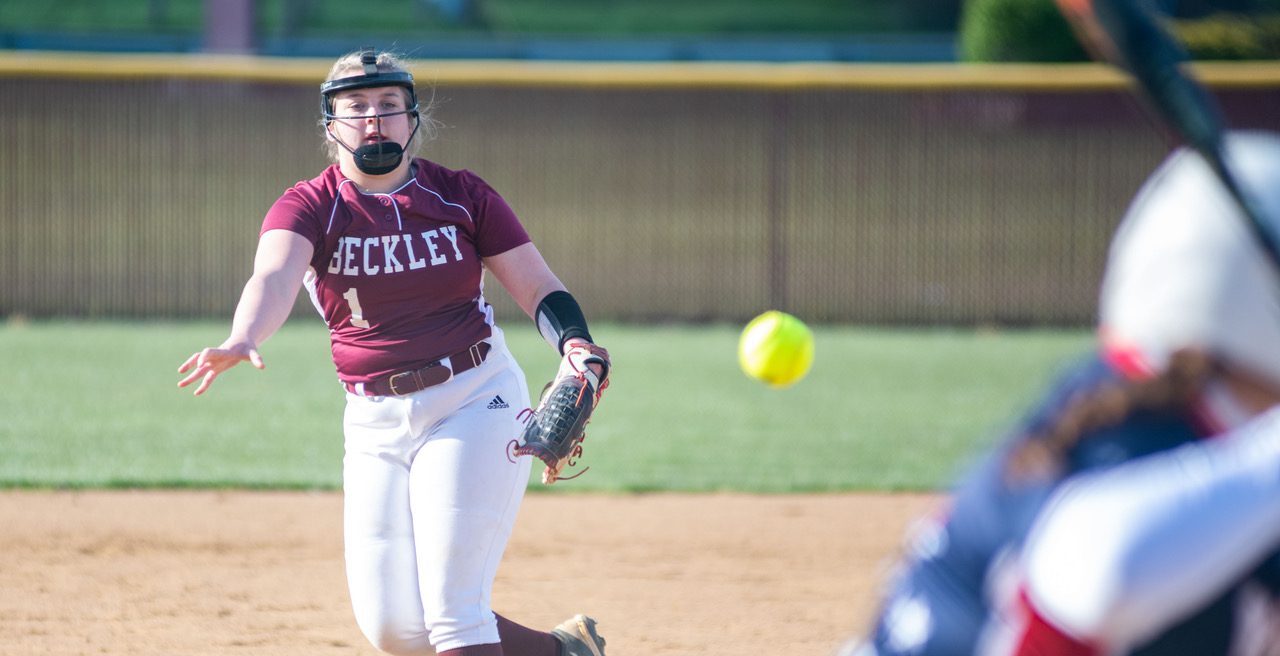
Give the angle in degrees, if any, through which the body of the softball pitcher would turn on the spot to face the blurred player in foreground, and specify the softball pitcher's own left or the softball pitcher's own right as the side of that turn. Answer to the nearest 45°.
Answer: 0° — they already face them

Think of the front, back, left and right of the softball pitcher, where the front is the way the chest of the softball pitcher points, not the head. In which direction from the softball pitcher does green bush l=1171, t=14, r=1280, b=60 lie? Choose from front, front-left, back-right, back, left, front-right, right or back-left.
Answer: back-left

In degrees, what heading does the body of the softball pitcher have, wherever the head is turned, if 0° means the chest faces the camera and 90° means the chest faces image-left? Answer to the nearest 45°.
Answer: approximately 0°

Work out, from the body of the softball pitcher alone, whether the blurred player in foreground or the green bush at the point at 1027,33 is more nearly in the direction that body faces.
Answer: the blurred player in foreground

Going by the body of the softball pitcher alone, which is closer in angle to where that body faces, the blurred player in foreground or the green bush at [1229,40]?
the blurred player in foreground
